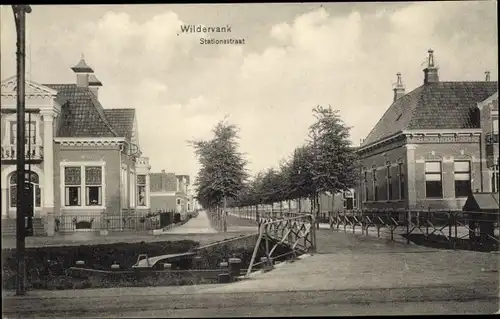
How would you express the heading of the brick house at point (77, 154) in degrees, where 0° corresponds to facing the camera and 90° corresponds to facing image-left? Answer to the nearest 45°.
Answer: approximately 0°
